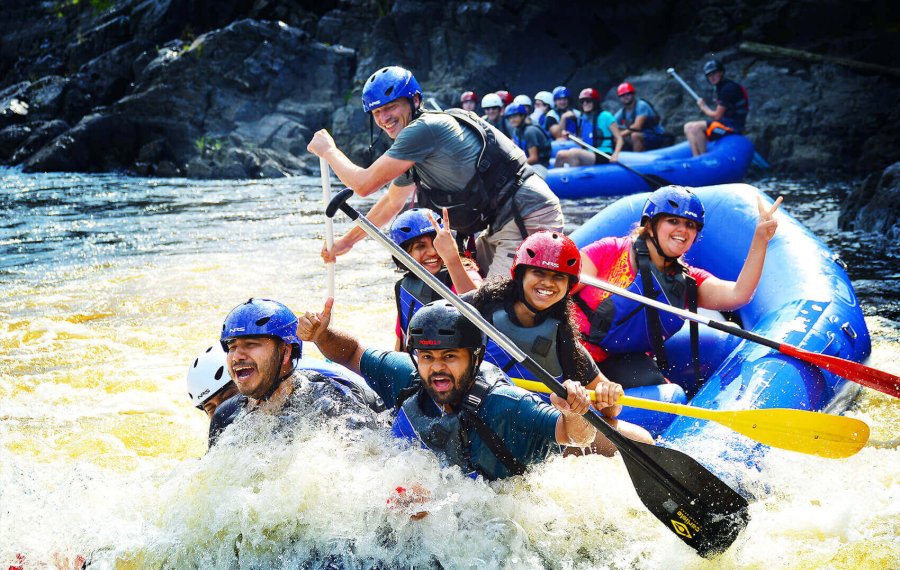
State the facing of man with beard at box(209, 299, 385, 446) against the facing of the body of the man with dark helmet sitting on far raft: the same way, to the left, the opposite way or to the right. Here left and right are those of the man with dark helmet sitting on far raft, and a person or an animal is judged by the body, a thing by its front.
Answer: to the left

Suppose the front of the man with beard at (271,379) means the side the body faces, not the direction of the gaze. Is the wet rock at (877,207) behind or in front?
behind

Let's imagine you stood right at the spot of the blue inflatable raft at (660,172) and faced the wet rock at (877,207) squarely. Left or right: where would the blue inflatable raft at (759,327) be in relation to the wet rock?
right

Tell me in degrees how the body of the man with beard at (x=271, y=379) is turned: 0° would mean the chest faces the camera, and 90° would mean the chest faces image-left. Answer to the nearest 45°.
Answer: approximately 45°

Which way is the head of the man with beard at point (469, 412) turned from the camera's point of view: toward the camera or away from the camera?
toward the camera

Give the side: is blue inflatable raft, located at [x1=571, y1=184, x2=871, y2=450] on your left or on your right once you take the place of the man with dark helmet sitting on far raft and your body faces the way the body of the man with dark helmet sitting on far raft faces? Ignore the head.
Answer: on your left

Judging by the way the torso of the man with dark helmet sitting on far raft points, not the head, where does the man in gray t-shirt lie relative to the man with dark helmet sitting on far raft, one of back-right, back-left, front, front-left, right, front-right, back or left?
left

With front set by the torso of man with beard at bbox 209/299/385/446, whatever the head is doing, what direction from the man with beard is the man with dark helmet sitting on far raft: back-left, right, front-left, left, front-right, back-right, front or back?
back

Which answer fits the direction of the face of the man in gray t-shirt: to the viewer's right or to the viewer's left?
to the viewer's left

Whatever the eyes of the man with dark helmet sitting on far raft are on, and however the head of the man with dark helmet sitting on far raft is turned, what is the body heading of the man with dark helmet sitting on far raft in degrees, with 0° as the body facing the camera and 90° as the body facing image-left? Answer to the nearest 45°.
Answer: approximately 90°

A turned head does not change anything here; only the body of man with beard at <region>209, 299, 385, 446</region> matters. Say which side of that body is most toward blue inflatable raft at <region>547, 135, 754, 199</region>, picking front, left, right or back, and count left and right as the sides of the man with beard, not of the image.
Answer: back

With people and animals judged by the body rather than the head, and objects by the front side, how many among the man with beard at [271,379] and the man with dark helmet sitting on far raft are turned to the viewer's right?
0
